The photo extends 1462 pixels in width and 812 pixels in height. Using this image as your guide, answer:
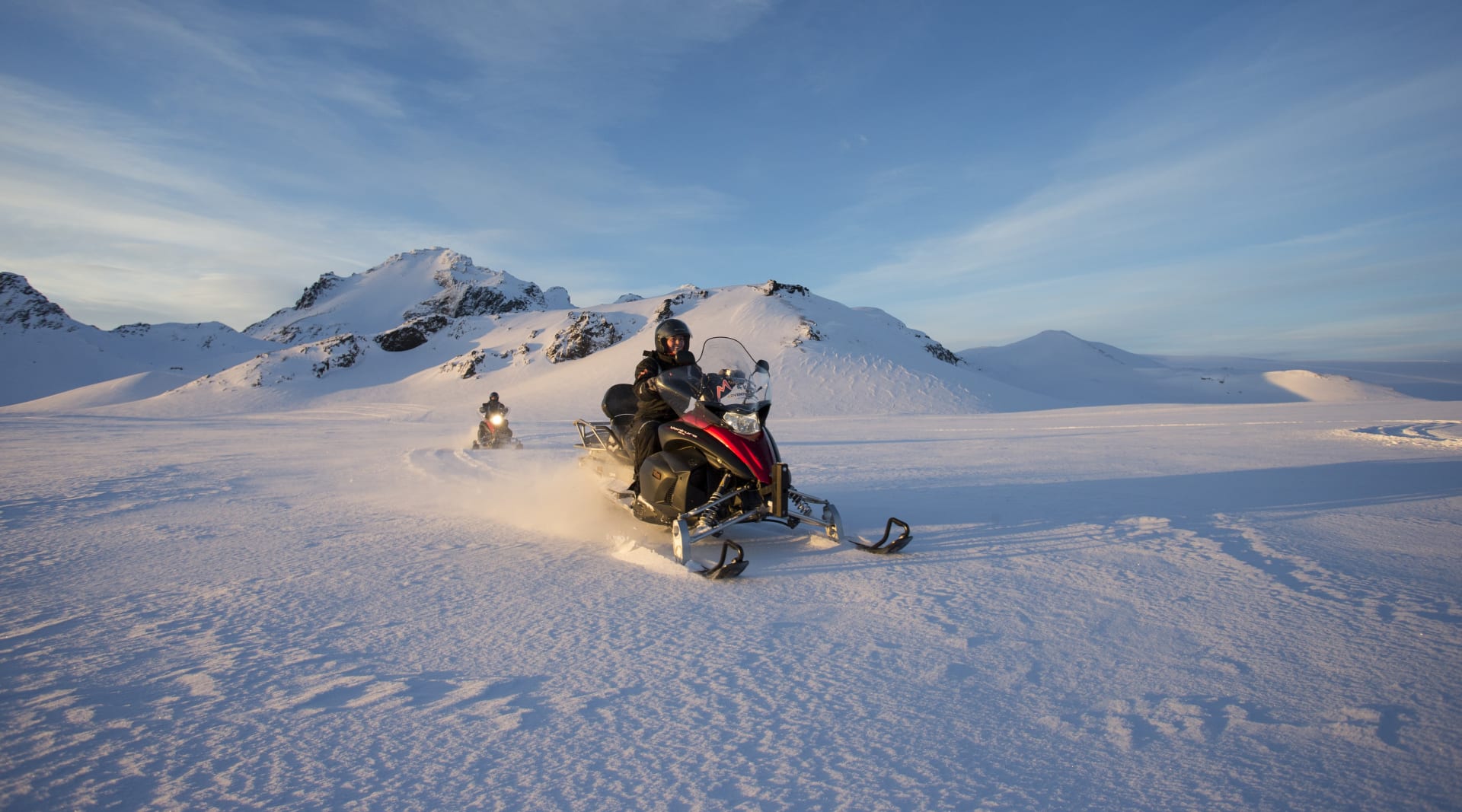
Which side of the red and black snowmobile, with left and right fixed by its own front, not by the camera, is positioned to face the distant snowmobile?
back

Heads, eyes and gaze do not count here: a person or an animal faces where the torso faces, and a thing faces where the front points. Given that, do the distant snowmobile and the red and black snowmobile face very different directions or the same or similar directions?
same or similar directions

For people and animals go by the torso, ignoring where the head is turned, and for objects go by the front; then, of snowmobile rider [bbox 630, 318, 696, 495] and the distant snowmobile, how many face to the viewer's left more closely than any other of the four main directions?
0

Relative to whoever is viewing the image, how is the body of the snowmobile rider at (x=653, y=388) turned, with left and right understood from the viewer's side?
facing the viewer and to the right of the viewer

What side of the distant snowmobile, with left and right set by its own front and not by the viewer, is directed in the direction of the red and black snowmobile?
front

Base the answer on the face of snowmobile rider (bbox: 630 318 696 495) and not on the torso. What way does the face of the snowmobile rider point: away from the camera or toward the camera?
toward the camera

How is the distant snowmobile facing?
toward the camera

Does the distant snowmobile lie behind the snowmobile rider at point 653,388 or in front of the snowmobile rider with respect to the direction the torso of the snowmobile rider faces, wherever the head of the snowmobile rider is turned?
behind

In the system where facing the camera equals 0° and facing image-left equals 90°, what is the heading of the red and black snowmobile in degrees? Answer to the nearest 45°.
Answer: approximately 315°

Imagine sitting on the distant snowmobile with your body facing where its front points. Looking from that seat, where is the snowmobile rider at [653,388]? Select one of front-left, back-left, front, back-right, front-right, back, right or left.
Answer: front
